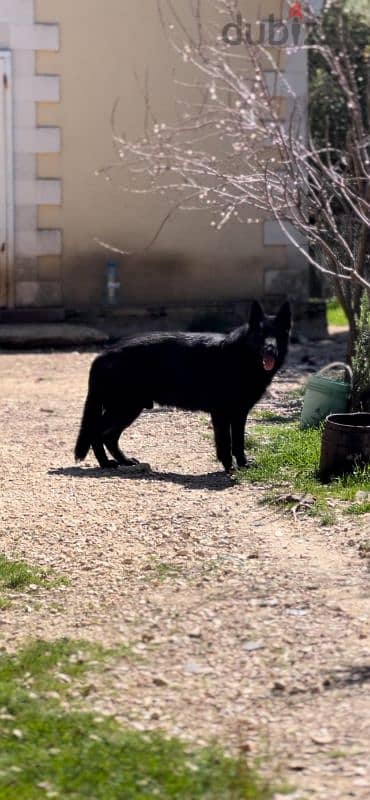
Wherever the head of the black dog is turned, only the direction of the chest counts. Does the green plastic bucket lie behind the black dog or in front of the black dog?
in front

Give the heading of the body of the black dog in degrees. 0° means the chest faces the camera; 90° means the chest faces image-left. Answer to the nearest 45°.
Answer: approximately 270°

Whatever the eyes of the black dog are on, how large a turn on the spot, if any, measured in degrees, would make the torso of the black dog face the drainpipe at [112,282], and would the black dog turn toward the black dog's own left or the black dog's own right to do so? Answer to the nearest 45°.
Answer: approximately 90° to the black dog's own left

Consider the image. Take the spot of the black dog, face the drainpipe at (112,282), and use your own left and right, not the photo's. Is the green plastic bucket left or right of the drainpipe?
right

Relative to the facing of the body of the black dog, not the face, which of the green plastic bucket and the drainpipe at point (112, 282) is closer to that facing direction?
the green plastic bucket
